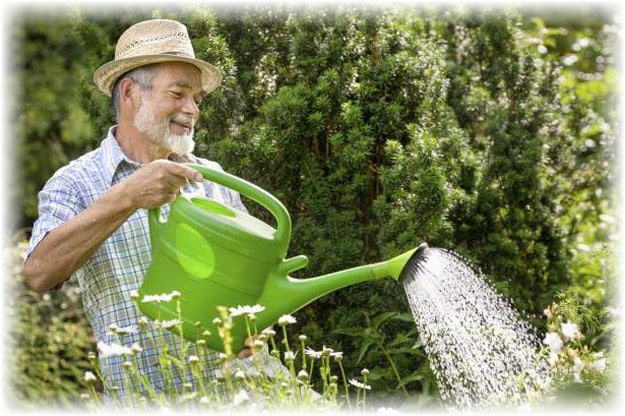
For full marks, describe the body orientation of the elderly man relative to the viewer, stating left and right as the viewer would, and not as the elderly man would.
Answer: facing the viewer and to the right of the viewer

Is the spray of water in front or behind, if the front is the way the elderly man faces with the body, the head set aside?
in front

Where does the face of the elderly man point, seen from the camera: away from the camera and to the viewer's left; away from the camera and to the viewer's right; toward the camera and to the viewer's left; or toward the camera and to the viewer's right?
toward the camera and to the viewer's right
